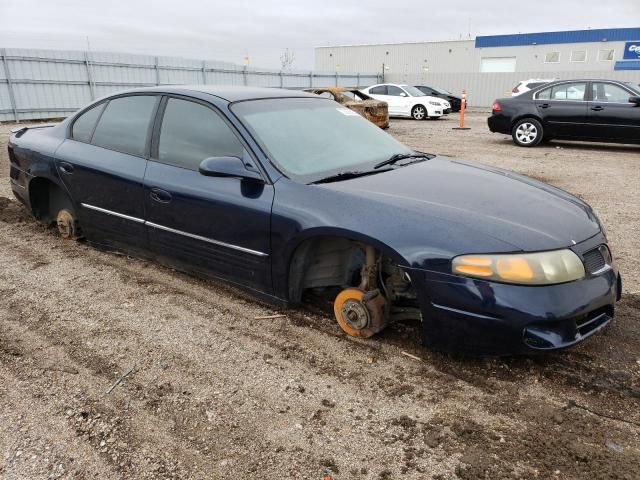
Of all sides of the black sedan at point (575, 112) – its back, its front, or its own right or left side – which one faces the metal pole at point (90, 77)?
back

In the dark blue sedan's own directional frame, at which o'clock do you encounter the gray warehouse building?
The gray warehouse building is roughly at 8 o'clock from the dark blue sedan.

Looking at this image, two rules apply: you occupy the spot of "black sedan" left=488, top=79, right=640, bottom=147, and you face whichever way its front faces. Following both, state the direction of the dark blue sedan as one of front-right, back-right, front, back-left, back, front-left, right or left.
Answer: right

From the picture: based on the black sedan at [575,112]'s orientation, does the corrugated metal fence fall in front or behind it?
behind

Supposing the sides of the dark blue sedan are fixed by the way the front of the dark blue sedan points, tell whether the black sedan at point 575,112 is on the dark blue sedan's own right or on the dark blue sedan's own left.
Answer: on the dark blue sedan's own left

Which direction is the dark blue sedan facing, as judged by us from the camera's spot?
facing the viewer and to the right of the viewer

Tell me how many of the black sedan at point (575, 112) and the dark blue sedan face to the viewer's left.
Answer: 0

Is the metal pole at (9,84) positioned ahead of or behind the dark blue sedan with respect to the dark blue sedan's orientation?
behind

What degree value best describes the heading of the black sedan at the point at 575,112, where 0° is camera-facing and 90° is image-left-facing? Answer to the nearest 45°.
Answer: approximately 270°

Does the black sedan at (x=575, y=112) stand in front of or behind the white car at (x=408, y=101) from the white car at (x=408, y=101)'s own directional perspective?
in front

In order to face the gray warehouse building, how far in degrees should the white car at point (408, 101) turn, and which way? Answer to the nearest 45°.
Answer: approximately 135° to its left

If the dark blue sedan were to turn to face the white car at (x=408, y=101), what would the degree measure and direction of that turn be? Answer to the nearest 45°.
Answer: approximately 135° to its left

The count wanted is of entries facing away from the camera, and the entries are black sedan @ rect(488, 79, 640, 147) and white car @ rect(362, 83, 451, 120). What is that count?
0

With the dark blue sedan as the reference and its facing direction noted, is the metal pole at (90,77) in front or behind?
behind
